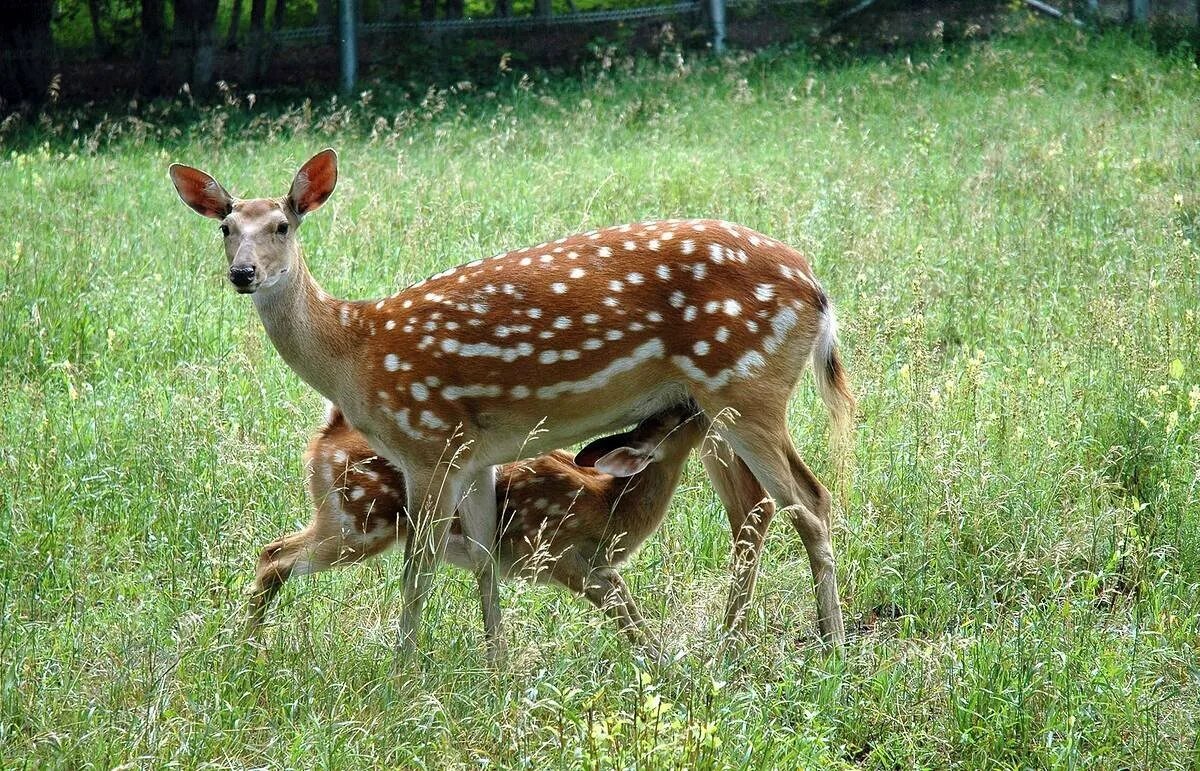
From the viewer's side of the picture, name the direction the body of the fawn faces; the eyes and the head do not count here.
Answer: to the viewer's right

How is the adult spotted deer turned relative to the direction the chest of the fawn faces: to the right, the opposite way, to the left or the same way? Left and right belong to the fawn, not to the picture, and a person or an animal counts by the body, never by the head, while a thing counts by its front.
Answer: the opposite way

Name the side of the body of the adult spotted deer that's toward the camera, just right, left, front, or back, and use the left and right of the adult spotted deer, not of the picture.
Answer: left
